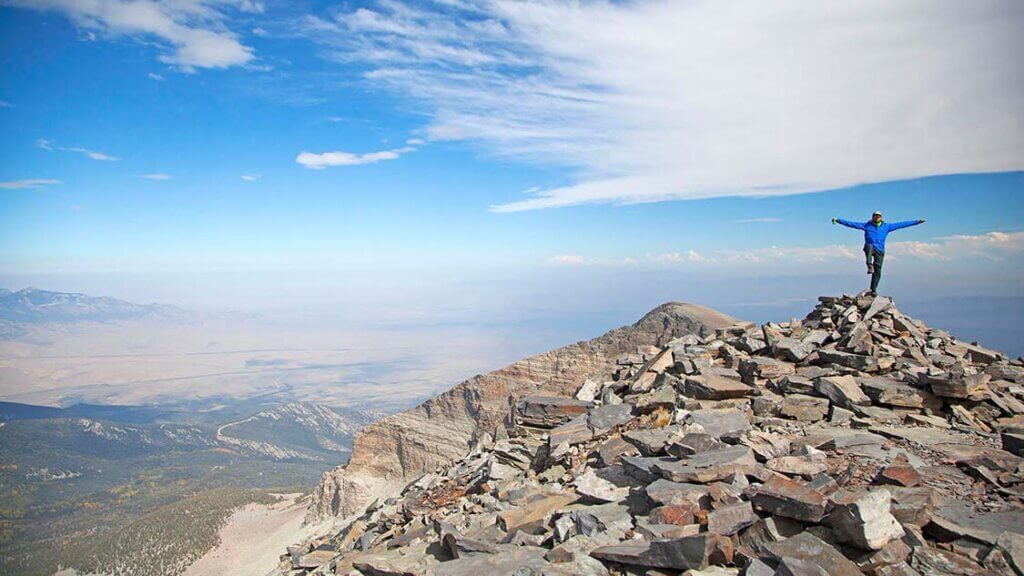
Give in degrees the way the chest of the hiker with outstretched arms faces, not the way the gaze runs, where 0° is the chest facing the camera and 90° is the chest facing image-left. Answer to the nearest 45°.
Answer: approximately 0°

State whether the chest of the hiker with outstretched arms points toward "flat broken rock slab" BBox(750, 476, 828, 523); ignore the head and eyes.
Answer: yes

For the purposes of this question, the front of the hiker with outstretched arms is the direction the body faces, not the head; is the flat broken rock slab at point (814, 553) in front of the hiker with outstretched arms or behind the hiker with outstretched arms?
in front

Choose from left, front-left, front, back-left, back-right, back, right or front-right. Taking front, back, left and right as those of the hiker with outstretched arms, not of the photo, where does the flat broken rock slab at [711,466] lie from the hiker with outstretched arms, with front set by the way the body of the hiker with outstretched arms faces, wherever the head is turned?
front

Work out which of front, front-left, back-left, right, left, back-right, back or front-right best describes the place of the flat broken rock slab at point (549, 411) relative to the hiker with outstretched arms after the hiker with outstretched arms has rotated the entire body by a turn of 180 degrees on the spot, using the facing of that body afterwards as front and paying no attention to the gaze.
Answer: back-left

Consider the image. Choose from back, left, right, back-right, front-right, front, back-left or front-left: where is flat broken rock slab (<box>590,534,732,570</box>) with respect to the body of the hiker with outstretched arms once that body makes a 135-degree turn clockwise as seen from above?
back-left

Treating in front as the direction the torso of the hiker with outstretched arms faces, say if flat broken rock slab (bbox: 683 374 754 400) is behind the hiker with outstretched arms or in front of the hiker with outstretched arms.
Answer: in front
